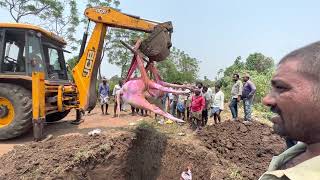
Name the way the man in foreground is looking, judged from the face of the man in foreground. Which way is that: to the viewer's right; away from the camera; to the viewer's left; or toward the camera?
to the viewer's left

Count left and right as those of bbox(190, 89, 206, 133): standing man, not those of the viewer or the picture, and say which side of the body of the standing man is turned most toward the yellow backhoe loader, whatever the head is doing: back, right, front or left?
front

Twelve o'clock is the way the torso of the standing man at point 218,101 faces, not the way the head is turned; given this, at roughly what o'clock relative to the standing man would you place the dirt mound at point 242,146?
The dirt mound is roughly at 10 o'clock from the standing man.

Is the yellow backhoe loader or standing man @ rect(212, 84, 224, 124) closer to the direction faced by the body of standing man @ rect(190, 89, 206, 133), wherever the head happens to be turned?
the yellow backhoe loader

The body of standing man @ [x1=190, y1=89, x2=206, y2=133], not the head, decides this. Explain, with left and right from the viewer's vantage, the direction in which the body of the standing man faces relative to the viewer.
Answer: facing the viewer and to the left of the viewer

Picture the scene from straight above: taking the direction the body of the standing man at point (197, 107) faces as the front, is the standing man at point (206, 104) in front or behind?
behind

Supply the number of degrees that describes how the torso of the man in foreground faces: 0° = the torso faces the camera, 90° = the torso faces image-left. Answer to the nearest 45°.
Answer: approximately 90°

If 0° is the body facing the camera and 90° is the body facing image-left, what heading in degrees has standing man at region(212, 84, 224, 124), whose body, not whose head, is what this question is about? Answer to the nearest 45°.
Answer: approximately 45°

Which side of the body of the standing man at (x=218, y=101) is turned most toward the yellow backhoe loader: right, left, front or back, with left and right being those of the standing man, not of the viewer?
front
